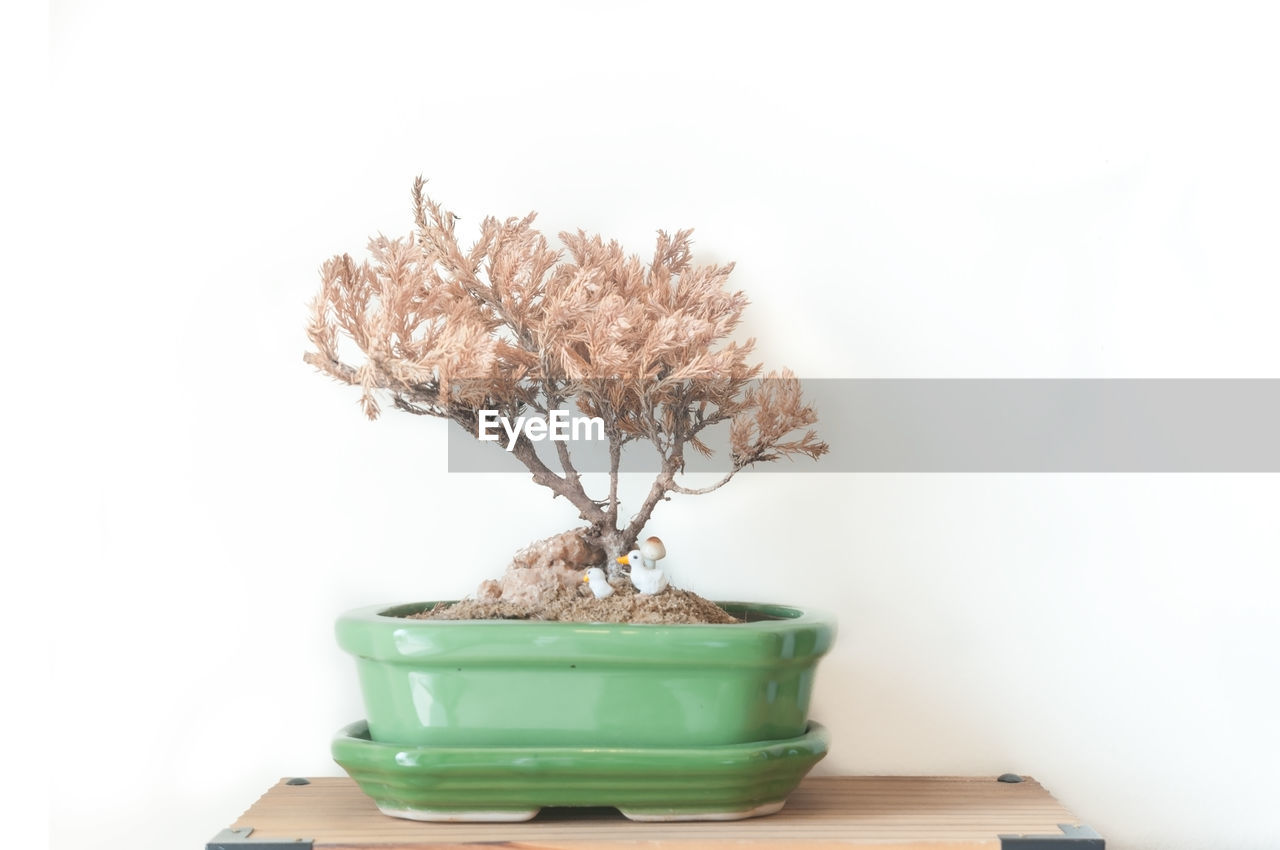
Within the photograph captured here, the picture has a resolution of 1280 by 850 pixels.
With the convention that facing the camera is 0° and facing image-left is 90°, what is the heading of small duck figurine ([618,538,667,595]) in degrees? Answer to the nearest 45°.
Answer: approximately 90°
